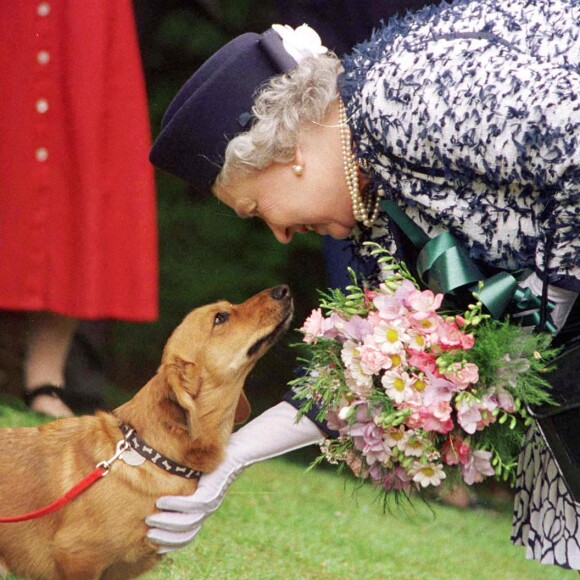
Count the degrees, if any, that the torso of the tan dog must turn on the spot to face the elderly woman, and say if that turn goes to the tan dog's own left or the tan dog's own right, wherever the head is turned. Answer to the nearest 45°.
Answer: approximately 45° to the tan dog's own right

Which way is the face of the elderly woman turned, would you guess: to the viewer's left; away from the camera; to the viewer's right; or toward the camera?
to the viewer's left

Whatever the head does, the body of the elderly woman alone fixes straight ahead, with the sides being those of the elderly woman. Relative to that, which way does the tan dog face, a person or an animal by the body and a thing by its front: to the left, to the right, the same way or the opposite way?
the opposite way

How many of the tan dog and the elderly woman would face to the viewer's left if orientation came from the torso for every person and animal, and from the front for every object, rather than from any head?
1

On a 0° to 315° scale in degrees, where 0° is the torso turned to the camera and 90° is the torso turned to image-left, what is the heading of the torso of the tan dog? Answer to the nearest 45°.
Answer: approximately 270°

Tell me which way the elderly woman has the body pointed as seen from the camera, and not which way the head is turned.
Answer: to the viewer's left

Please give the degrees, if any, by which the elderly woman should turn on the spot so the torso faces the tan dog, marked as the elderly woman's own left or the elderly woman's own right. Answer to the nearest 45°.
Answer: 0° — they already face it
